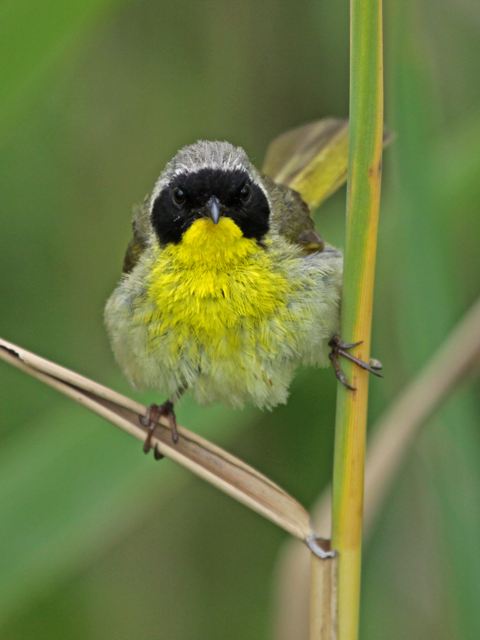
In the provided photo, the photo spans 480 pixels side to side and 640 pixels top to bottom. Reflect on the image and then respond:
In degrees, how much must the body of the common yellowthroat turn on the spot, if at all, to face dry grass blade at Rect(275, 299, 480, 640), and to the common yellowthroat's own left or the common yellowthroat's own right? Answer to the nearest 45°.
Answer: approximately 90° to the common yellowthroat's own left

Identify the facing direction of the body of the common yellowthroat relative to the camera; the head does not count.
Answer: toward the camera
